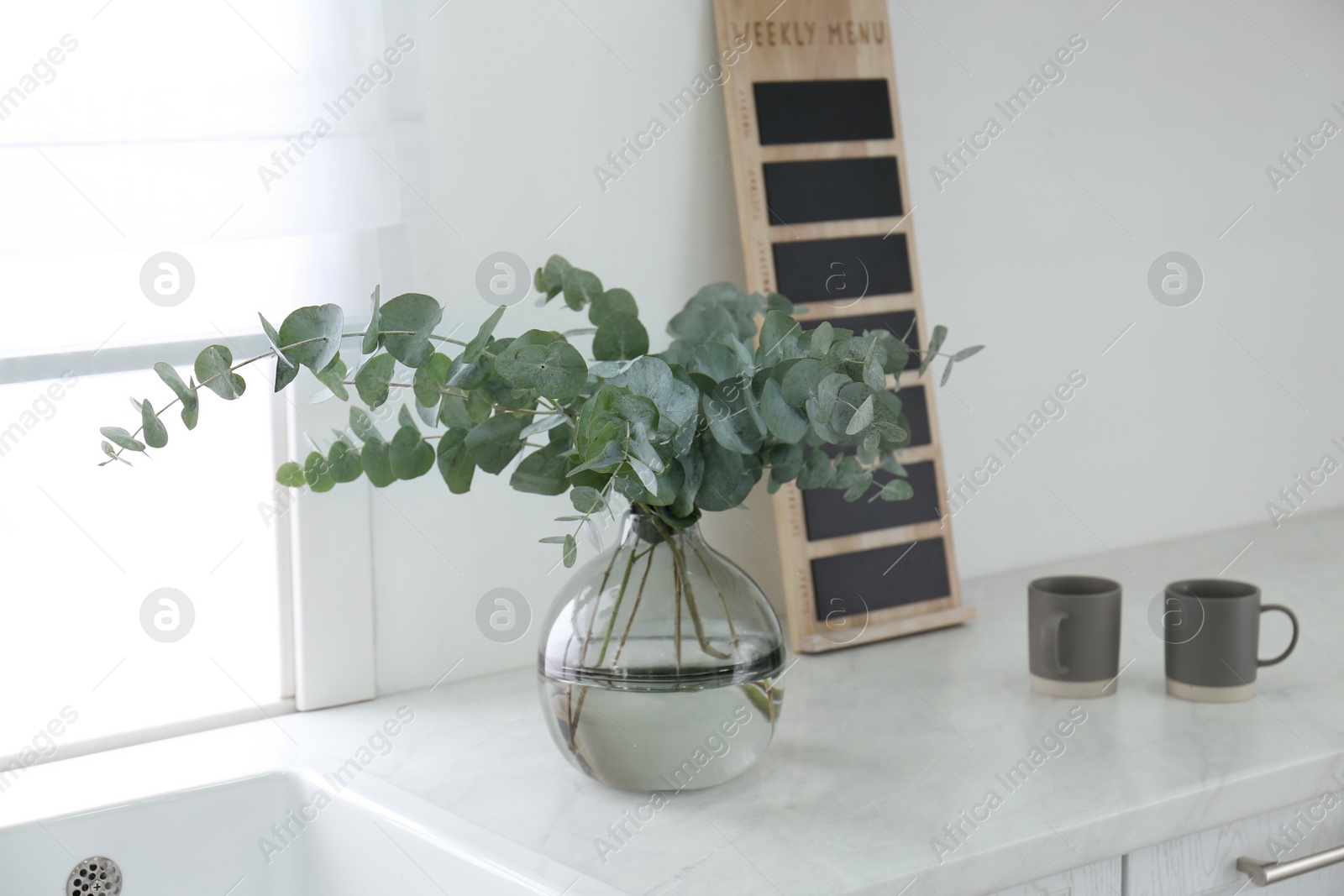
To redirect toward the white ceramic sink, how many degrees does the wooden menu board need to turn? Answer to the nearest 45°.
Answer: approximately 90° to its right

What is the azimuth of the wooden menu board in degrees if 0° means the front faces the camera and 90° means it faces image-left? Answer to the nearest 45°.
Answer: approximately 315°

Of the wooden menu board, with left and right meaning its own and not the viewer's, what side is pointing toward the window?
right

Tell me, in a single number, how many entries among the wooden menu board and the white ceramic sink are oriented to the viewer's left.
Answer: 0
